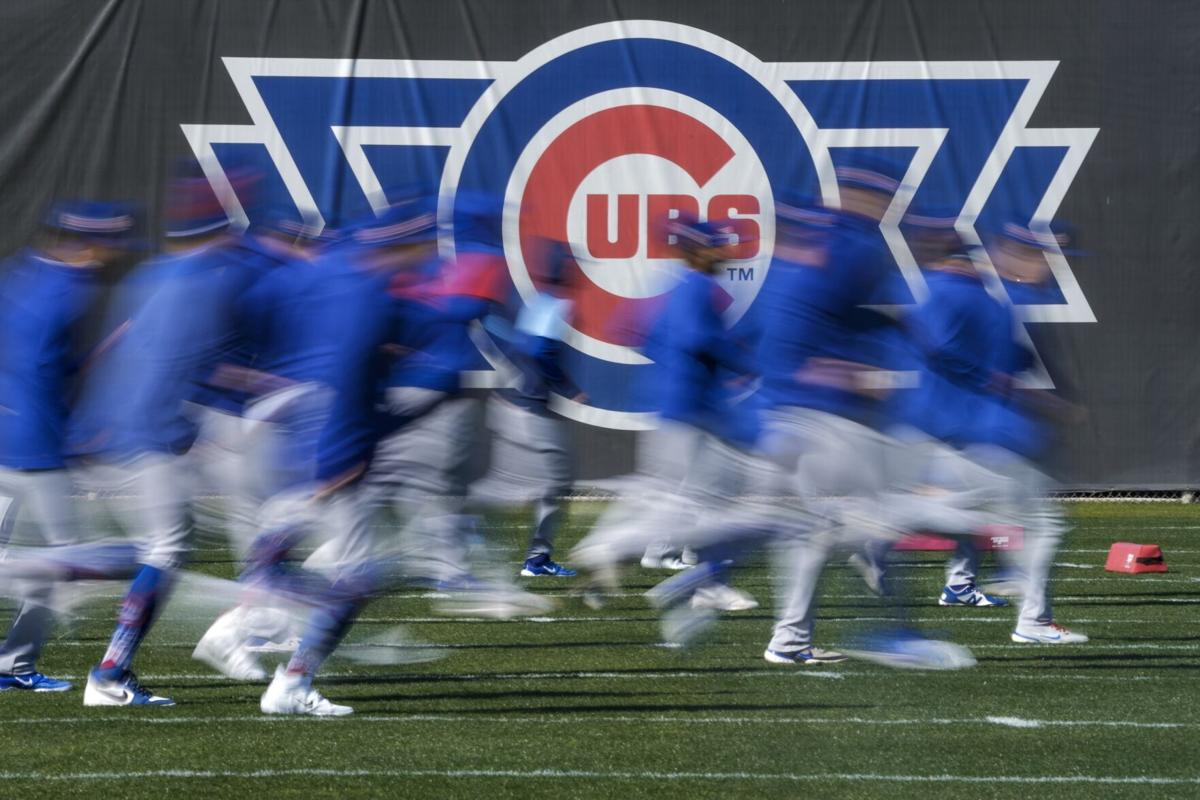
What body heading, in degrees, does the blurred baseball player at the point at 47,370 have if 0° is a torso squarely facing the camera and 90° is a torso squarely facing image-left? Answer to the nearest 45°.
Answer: approximately 270°
